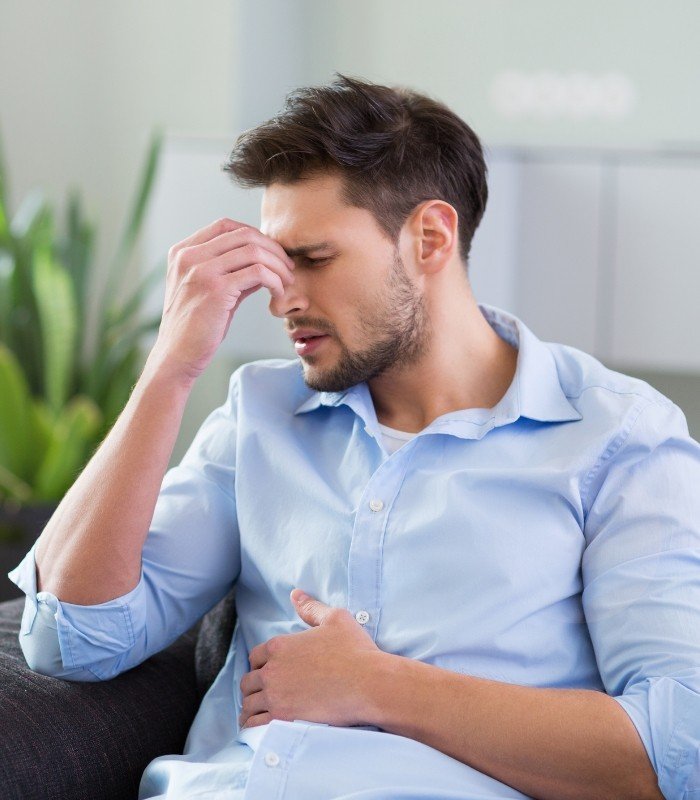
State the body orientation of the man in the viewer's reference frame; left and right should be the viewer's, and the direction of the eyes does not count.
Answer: facing the viewer and to the left of the viewer

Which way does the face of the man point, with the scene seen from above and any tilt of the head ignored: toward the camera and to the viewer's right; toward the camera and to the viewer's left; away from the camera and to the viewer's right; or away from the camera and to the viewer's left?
toward the camera and to the viewer's left

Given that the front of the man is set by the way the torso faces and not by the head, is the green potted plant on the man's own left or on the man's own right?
on the man's own right
